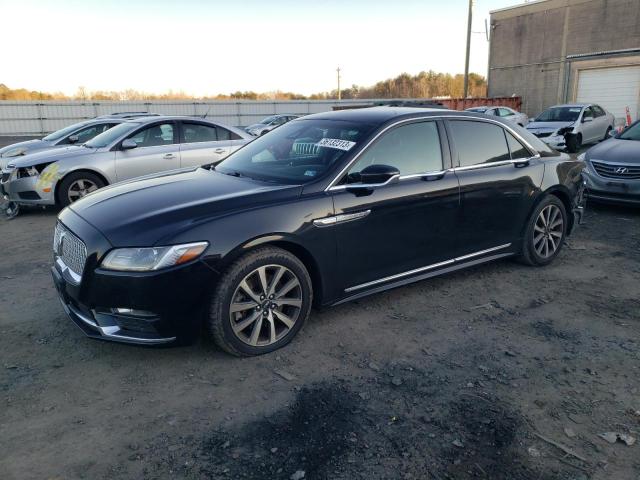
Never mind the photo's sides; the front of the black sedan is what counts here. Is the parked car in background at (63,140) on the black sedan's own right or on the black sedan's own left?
on the black sedan's own right

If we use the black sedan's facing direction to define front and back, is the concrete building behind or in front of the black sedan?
behind

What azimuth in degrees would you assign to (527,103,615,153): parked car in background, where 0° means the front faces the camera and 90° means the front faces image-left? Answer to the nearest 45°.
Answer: approximately 45°

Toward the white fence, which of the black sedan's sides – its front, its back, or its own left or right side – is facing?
right

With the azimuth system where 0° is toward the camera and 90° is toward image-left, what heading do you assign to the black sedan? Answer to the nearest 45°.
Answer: approximately 45°

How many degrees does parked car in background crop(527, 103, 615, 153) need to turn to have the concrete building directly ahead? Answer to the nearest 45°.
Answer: approximately 135° to its right

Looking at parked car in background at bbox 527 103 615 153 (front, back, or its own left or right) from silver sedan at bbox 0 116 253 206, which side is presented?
front

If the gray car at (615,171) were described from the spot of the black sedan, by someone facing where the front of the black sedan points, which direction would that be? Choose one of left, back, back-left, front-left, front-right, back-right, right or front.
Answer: back

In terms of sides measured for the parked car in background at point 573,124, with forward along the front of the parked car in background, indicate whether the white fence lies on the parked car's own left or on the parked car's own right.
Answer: on the parked car's own right

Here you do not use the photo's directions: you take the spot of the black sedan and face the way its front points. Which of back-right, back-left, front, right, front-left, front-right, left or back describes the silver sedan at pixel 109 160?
right

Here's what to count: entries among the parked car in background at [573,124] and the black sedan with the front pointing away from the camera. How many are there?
0

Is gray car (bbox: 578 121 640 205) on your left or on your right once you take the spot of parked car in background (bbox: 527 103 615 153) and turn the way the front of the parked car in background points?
on your left

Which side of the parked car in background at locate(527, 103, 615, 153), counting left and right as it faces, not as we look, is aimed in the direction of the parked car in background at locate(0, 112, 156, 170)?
front
